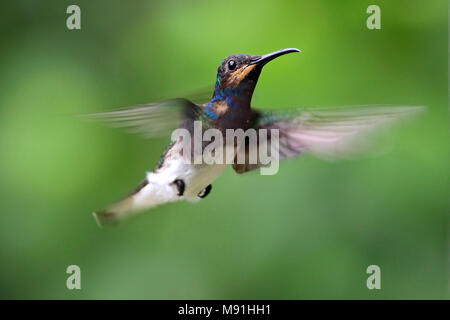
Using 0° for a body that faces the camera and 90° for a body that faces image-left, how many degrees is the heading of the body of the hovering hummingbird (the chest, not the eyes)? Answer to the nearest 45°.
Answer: approximately 315°
